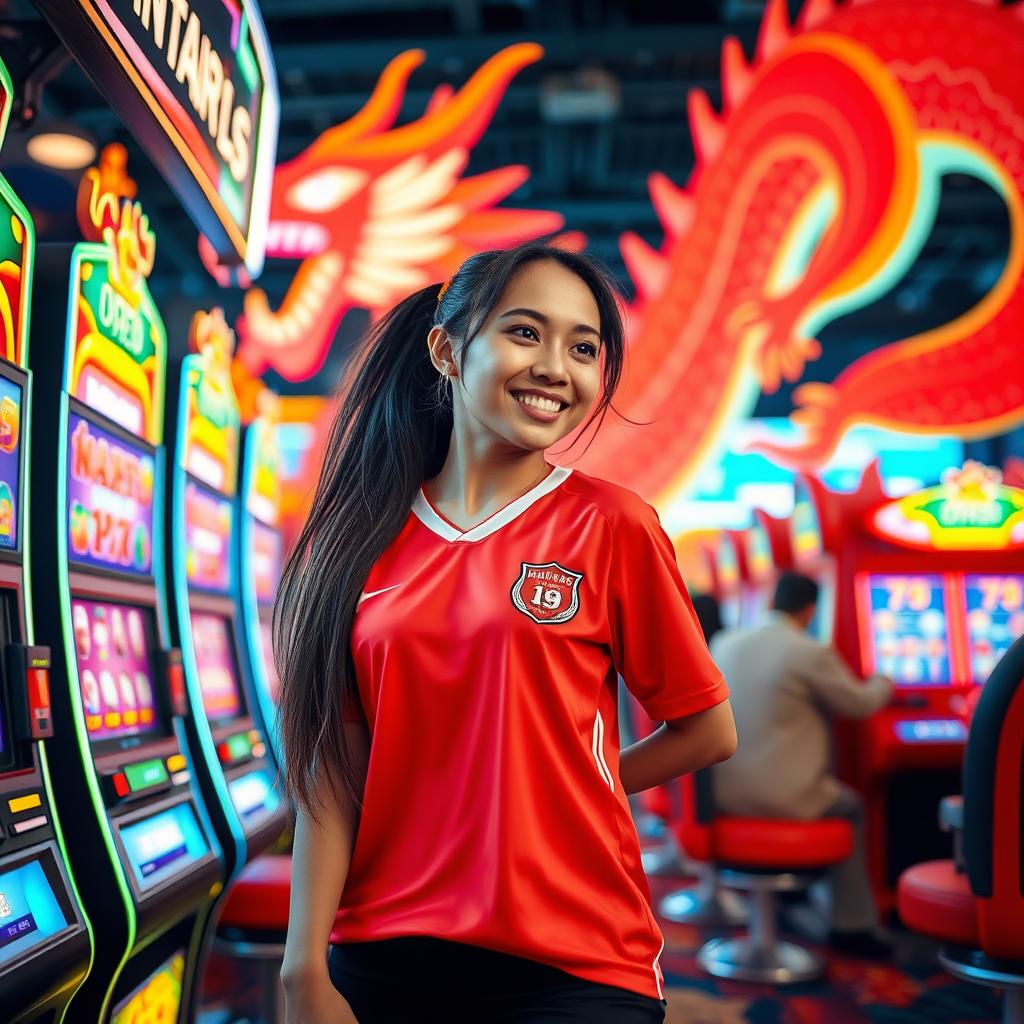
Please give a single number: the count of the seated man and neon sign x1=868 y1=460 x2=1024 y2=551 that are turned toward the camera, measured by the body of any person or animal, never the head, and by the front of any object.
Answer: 1

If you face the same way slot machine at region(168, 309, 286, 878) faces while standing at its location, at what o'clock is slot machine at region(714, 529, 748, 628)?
slot machine at region(714, 529, 748, 628) is roughly at 9 o'clock from slot machine at region(168, 309, 286, 878).

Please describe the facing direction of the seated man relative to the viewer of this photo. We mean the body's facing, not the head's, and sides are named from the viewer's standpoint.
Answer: facing away from the viewer and to the right of the viewer

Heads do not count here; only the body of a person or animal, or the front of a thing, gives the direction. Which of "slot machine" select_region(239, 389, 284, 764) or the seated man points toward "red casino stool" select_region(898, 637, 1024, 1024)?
the slot machine

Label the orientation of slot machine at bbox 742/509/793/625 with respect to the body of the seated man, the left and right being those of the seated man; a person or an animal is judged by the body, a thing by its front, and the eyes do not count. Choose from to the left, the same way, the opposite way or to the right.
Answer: the opposite way

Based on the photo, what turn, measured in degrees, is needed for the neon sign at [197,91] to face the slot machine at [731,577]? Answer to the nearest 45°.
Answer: approximately 90° to its left
